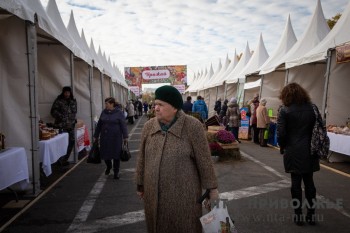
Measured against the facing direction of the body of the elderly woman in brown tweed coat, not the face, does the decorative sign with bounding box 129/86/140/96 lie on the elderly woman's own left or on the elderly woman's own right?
on the elderly woman's own right

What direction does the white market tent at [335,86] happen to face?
to the viewer's left

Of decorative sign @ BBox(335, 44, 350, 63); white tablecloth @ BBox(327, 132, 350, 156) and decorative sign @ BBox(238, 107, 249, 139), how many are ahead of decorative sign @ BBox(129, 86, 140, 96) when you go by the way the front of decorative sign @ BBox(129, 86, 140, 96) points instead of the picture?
3

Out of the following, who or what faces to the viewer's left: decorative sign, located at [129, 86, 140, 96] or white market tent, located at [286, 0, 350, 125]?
the white market tent

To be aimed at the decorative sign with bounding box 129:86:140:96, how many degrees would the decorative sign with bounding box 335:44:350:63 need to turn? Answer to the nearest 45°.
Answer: approximately 90° to its right

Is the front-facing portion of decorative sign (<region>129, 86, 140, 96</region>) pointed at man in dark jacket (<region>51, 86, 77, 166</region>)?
yes

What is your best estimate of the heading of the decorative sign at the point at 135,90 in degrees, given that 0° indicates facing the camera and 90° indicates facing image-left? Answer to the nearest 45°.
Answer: approximately 0°

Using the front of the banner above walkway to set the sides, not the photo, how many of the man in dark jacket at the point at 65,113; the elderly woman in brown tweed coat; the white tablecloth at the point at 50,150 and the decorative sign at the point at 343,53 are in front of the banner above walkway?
4

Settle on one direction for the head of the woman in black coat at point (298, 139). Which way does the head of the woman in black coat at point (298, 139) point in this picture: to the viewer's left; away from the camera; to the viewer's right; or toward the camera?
away from the camera

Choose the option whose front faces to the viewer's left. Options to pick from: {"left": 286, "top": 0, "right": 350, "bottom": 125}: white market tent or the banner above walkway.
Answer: the white market tent

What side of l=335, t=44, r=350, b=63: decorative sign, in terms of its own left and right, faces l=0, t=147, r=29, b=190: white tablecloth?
front
